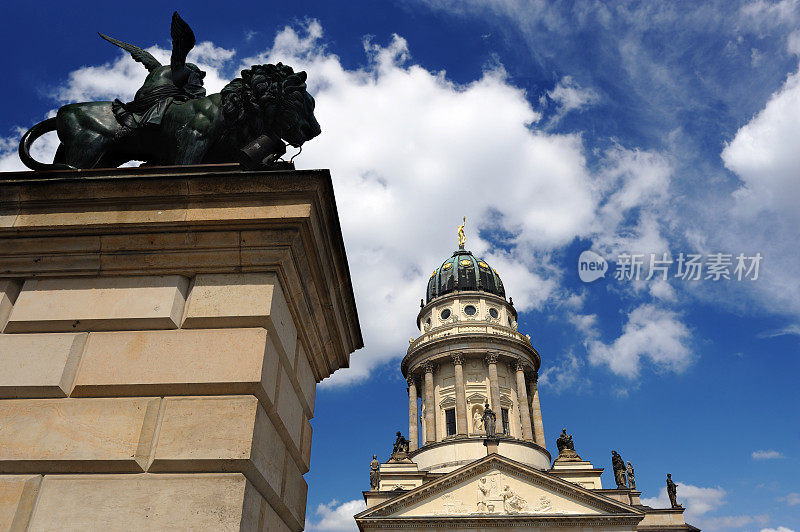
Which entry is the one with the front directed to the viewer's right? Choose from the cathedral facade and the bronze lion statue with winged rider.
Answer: the bronze lion statue with winged rider

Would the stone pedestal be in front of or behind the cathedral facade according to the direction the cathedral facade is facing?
in front

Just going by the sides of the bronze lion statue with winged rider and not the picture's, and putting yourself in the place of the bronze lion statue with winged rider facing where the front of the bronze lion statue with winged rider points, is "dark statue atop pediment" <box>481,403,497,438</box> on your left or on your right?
on your left

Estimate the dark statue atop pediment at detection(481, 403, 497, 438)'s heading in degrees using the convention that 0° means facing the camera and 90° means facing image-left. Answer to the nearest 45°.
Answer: approximately 0°

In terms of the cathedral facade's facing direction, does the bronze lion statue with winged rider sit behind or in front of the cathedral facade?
in front

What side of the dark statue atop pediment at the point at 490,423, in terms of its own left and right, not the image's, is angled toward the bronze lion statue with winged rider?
front

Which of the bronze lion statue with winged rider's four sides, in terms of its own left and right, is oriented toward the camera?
right

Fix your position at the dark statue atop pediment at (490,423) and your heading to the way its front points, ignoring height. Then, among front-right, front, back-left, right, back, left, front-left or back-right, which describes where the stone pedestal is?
front

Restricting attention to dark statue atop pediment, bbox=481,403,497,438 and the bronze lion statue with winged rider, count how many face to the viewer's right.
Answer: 1

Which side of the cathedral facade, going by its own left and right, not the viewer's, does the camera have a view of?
front
